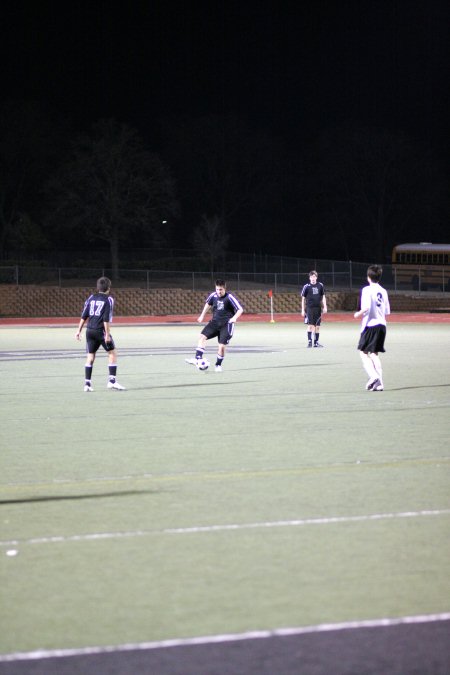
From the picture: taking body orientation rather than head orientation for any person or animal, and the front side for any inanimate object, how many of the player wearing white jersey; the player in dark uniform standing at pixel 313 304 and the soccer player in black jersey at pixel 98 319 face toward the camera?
1

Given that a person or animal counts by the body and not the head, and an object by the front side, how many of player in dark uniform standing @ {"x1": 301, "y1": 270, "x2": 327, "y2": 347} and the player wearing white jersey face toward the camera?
1

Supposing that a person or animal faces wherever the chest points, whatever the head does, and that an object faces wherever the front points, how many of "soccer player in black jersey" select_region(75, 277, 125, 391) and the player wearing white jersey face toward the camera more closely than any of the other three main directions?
0

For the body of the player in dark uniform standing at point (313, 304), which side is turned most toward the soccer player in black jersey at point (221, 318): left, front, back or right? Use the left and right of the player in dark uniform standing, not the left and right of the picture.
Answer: front

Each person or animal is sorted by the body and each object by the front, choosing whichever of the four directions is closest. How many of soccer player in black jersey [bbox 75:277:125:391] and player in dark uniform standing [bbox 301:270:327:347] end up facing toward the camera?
1

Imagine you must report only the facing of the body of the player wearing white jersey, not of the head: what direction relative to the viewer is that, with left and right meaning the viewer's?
facing away from the viewer and to the left of the viewer

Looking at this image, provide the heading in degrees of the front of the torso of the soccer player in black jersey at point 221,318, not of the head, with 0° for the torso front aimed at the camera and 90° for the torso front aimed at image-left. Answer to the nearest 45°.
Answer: approximately 45°

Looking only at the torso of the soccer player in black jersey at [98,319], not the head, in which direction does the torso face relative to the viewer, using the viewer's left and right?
facing away from the viewer and to the right of the viewer

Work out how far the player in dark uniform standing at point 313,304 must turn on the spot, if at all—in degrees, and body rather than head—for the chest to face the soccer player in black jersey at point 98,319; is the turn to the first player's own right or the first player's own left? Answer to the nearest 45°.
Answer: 0° — they already face them

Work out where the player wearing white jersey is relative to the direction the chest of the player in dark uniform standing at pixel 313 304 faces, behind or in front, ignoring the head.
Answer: in front

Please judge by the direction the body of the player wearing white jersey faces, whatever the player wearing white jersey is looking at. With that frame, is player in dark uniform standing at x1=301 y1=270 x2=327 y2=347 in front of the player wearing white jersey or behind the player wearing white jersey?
in front

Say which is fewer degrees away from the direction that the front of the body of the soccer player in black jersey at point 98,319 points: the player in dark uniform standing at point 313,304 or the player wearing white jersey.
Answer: the player in dark uniform standing

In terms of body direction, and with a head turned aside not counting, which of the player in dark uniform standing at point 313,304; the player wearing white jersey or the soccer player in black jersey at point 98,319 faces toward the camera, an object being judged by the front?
the player in dark uniform standing

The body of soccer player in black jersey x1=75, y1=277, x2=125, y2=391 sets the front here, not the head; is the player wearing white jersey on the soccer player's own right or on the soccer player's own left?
on the soccer player's own right

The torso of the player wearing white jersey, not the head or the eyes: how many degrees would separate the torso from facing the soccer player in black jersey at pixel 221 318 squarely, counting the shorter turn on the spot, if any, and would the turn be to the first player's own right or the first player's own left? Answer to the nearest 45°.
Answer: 0° — they already face them
